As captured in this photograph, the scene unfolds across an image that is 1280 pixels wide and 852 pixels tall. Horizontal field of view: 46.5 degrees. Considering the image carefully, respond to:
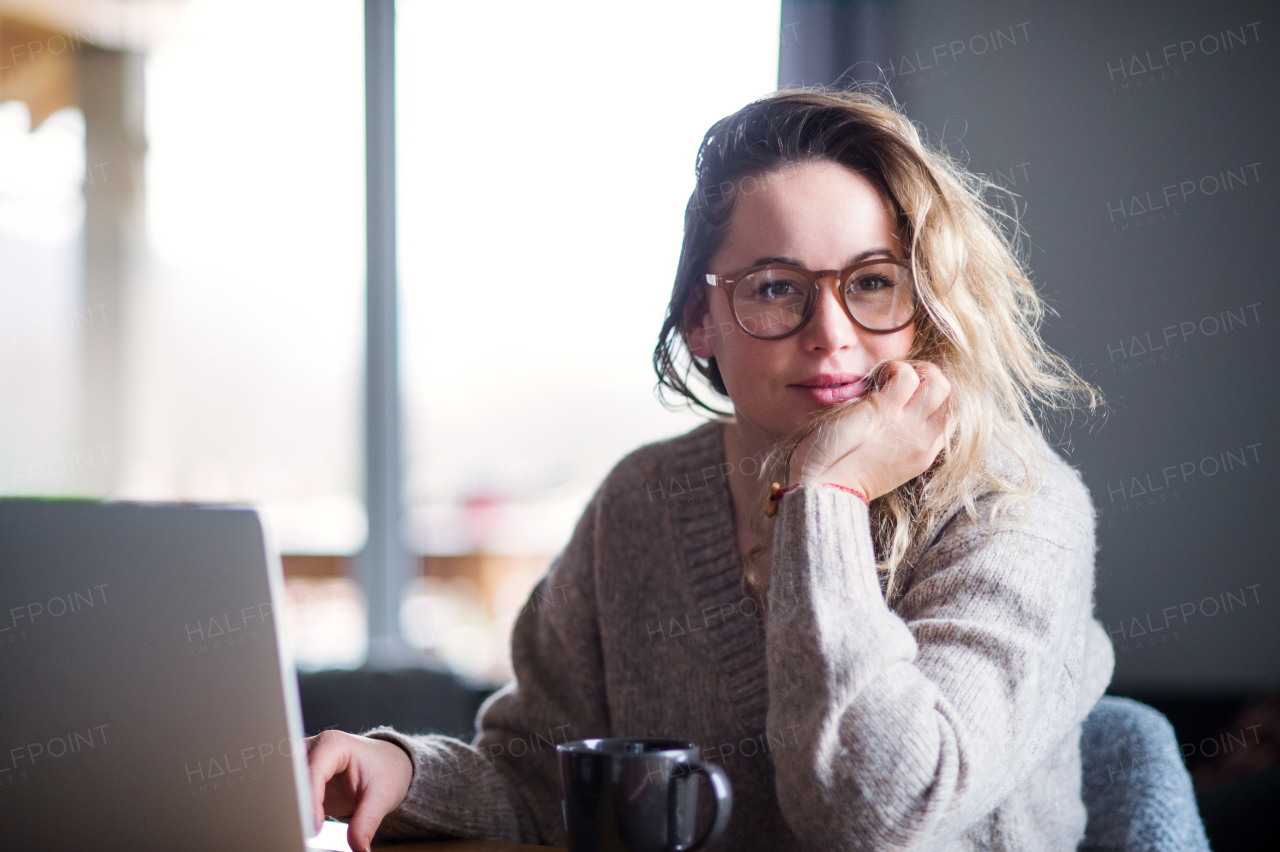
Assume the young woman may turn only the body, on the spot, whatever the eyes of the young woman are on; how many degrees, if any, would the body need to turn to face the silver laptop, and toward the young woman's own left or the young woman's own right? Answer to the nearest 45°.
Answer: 0° — they already face it

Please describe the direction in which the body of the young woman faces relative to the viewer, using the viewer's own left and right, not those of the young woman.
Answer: facing the viewer and to the left of the viewer
